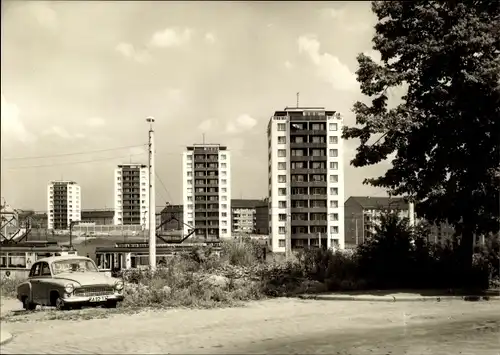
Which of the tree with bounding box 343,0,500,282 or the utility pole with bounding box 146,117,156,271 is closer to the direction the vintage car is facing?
the tree

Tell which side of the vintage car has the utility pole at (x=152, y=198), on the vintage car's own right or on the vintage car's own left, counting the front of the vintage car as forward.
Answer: on the vintage car's own left

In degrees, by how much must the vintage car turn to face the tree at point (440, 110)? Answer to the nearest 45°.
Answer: approximately 45° to its left

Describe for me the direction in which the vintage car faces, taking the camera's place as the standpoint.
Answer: facing the viewer and to the right of the viewer
